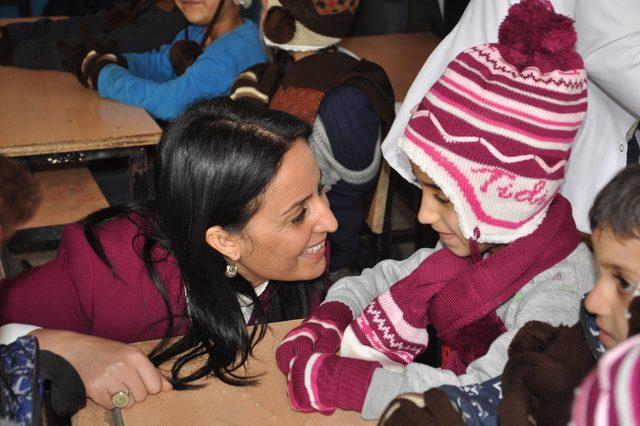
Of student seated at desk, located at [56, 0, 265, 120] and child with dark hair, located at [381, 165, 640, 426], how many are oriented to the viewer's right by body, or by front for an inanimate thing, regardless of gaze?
0

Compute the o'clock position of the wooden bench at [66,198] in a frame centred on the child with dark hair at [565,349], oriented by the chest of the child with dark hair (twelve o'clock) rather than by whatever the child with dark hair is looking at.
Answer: The wooden bench is roughly at 1 o'clock from the child with dark hair.

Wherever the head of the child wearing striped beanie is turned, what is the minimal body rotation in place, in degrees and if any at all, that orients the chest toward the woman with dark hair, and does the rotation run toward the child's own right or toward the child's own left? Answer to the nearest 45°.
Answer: approximately 45° to the child's own right

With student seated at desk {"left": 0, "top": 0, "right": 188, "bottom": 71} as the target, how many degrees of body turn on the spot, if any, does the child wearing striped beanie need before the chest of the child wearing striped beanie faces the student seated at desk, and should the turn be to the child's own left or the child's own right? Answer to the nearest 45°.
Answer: approximately 90° to the child's own right

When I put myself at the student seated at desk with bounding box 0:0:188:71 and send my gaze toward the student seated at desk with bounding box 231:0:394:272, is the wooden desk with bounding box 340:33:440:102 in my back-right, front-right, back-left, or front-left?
front-left

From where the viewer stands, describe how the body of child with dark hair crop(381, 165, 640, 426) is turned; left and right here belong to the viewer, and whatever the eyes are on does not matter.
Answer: facing to the left of the viewer

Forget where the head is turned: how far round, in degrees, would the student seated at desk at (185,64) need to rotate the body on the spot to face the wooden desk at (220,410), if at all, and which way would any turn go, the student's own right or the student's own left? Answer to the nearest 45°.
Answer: approximately 45° to the student's own left

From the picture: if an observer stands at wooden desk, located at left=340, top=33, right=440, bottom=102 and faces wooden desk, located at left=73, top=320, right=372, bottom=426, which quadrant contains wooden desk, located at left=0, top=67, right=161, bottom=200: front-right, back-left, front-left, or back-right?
front-right

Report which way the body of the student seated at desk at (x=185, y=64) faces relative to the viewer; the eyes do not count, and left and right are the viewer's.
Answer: facing the viewer and to the left of the viewer

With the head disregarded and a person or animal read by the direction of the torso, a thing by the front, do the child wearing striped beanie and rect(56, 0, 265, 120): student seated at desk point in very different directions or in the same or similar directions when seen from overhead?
same or similar directions

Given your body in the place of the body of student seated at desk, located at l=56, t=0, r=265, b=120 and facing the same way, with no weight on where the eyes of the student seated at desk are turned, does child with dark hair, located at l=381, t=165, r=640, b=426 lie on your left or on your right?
on your left

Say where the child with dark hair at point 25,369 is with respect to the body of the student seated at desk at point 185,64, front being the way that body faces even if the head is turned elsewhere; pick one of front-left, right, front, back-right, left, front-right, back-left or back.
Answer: front-left

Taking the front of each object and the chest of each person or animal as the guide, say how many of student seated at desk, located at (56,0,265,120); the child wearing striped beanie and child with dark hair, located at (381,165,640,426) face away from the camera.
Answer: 0

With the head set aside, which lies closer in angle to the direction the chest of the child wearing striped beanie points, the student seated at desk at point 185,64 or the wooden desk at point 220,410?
the wooden desk

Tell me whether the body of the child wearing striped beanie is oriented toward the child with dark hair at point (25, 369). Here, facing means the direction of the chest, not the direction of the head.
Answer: yes

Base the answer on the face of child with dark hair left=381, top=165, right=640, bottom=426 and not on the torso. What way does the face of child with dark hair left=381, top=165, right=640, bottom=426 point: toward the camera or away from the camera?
toward the camera

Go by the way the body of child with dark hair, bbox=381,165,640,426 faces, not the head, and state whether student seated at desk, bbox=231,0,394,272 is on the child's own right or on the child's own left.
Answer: on the child's own right
